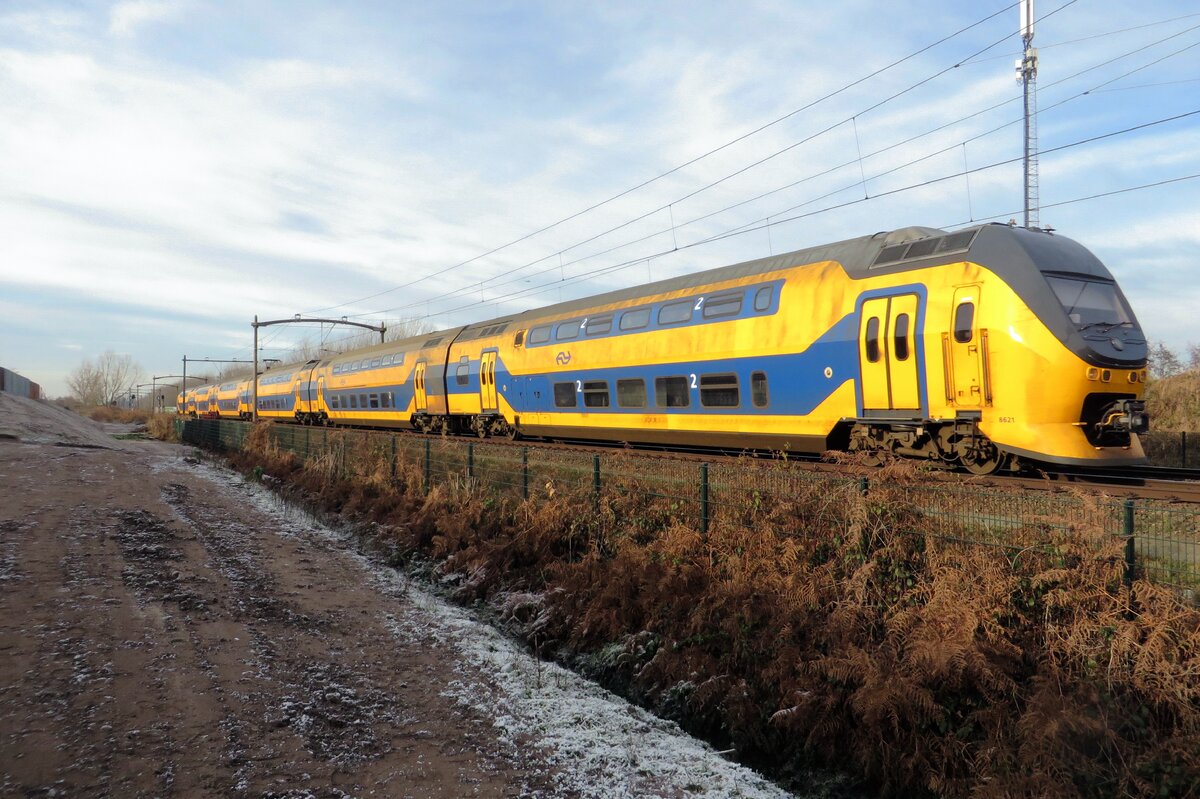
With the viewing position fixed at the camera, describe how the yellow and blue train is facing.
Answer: facing the viewer and to the right of the viewer

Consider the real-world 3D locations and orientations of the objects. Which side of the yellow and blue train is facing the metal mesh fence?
right
